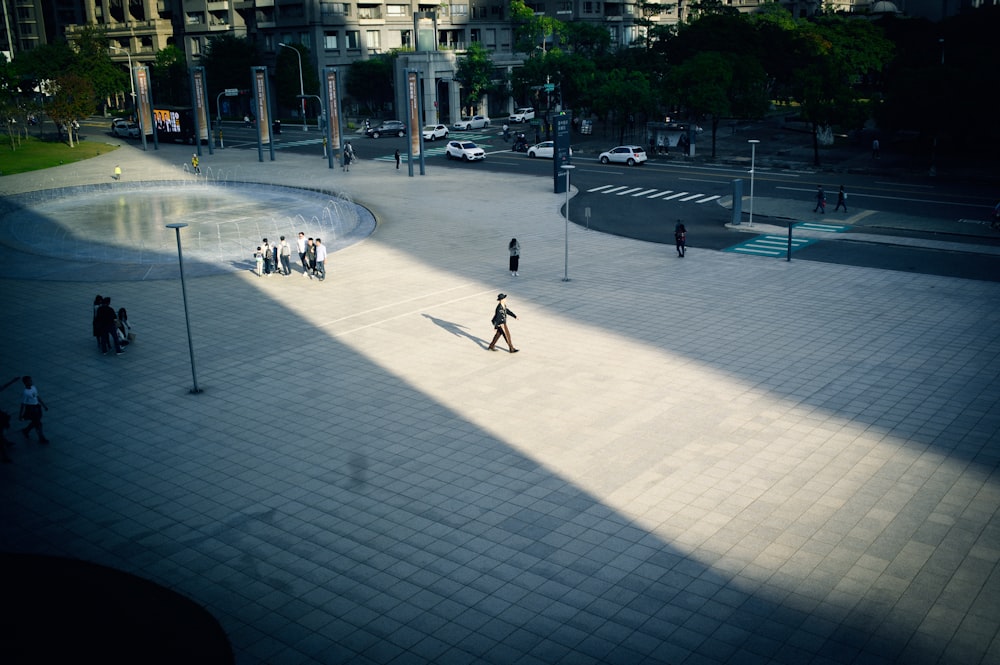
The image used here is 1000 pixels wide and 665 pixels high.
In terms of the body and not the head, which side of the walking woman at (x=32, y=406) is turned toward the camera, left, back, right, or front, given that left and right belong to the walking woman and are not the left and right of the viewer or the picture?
right
